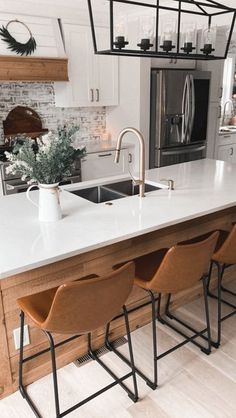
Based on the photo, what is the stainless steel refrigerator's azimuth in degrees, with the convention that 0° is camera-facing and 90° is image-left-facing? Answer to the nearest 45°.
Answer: approximately 315°

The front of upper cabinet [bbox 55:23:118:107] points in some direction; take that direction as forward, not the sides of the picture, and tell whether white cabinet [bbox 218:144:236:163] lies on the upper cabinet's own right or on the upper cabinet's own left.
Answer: on the upper cabinet's own left

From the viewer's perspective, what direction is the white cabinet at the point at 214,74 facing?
toward the camera

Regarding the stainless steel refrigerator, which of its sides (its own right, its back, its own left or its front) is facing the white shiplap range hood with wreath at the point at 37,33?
right

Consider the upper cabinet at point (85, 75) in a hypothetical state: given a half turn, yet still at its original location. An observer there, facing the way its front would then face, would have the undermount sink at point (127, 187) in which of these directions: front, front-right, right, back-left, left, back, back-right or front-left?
back

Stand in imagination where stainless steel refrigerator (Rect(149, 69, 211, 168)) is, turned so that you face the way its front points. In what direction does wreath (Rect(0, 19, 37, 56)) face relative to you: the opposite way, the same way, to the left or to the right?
the same way

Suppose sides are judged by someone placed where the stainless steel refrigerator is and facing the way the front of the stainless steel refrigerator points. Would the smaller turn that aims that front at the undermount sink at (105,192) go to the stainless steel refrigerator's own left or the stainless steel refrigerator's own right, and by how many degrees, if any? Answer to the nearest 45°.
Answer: approximately 45° to the stainless steel refrigerator's own right

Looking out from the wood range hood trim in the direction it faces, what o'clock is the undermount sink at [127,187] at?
The undermount sink is roughly at 11 o'clock from the wood range hood trim.

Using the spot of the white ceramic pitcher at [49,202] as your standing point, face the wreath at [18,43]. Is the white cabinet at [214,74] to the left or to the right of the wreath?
right

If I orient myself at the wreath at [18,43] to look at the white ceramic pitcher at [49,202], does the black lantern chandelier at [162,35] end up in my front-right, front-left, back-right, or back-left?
front-left

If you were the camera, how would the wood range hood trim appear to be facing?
facing the viewer

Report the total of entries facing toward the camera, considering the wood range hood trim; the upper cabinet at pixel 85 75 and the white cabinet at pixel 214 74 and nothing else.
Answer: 3

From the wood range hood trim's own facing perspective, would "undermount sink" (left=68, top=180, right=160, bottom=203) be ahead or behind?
ahead

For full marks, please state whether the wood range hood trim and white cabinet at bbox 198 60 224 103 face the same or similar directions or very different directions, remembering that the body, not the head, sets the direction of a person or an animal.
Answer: same or similar directions

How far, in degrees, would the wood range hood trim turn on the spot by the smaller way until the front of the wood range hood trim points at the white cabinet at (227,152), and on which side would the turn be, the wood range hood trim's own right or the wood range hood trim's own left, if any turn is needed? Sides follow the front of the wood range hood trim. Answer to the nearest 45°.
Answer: approximately 90° to the wood range hood trim's own left

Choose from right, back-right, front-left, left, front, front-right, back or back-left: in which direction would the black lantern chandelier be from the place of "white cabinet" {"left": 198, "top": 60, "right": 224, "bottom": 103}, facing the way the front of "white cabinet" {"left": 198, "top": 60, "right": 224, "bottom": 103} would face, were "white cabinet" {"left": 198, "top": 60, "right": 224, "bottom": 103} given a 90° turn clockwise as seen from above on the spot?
left
